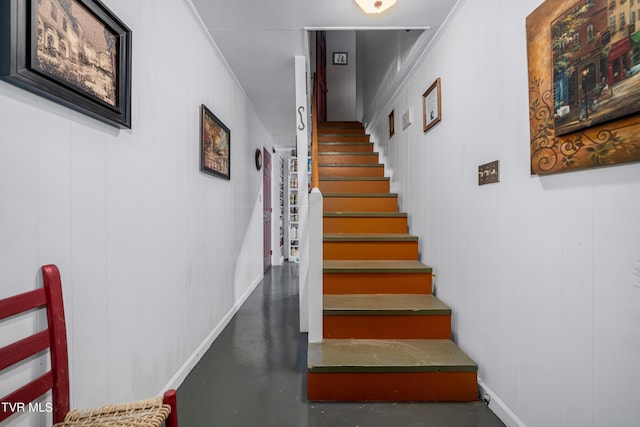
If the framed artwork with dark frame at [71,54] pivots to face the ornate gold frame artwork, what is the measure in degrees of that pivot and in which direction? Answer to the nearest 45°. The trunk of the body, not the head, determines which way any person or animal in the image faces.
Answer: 0° — it already faces it

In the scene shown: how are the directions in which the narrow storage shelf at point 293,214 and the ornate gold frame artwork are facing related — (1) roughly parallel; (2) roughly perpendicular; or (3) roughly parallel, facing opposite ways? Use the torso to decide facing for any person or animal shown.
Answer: roughly perpendicular

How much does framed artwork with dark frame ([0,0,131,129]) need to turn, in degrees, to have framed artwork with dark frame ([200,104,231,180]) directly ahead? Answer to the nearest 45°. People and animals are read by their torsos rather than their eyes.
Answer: approximately 90° to its left

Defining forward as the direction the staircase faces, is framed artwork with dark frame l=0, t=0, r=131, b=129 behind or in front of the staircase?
in front

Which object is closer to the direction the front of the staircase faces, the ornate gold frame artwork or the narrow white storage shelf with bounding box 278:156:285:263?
the ornate gold frame artwork

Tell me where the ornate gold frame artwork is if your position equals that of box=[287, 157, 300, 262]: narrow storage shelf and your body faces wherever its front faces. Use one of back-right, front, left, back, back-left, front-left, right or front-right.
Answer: front

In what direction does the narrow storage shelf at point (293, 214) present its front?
toward the camera

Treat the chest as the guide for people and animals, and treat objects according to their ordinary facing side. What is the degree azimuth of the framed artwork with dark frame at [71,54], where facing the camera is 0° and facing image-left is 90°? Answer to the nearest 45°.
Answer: approximately 315°

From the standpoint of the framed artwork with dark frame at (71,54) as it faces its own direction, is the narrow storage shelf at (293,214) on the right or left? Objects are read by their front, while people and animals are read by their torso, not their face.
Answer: on its left

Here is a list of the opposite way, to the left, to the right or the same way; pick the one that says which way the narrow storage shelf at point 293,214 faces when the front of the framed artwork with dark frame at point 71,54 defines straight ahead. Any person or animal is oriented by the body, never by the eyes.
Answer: to the right

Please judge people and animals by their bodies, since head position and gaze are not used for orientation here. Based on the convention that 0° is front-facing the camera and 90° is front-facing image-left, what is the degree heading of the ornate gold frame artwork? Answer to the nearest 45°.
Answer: approximately 45°

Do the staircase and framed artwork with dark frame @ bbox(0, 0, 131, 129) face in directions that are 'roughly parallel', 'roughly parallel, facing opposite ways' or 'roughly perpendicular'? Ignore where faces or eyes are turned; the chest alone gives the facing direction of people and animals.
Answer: roughly perpendicular

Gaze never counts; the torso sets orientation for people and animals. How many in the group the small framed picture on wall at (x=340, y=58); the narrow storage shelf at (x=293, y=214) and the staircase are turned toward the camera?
3

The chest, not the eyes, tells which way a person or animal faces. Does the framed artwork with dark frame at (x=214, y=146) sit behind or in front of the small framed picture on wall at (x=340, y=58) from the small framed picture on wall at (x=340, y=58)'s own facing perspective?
in front

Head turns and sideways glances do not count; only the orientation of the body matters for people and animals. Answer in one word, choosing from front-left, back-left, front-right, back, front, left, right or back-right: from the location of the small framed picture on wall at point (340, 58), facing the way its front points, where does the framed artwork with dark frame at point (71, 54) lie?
front

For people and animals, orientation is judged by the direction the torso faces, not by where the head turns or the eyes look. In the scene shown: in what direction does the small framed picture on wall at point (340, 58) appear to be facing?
toward the camera

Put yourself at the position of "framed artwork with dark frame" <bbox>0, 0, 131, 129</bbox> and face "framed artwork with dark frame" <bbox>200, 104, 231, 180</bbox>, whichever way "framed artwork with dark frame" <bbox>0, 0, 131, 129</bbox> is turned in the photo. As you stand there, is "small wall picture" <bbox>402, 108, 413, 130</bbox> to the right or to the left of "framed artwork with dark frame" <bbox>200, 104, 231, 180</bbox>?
right

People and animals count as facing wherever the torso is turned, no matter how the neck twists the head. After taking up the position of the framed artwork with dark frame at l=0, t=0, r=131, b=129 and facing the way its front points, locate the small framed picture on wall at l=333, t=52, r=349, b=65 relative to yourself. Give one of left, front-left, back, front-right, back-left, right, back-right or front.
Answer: left
